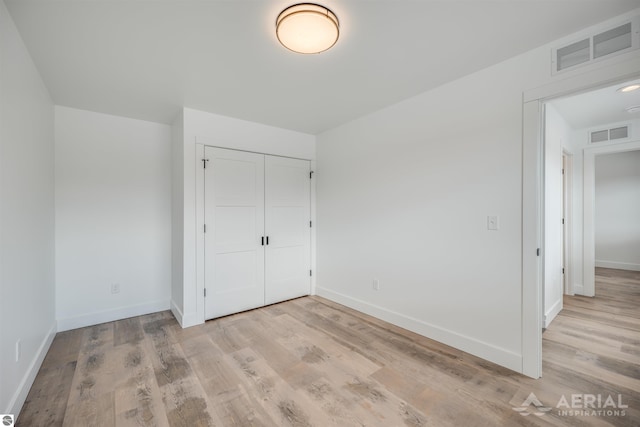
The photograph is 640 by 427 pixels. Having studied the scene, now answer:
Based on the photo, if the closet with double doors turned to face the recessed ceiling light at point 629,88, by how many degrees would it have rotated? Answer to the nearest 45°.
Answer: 0° — it already faces it

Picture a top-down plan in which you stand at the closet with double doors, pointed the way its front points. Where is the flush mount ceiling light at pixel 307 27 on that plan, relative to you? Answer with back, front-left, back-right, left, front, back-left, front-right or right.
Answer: front-right

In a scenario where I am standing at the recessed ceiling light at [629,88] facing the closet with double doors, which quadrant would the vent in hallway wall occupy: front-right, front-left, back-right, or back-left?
back-right

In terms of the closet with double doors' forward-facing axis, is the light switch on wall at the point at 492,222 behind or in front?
in front

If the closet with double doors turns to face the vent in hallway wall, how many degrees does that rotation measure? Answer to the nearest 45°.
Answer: approximately 45° to its left
